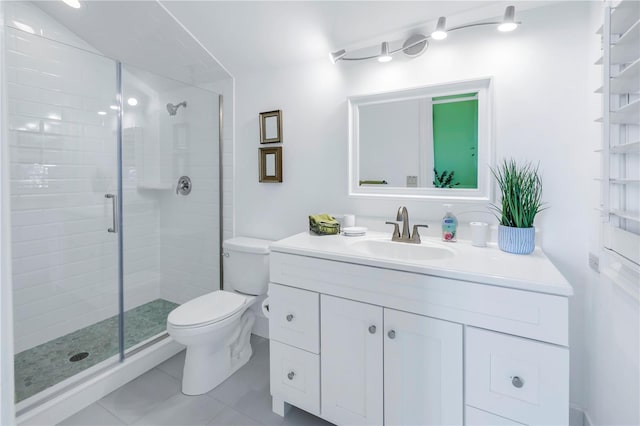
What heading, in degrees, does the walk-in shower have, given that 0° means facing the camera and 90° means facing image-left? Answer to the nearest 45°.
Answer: approximately 315°

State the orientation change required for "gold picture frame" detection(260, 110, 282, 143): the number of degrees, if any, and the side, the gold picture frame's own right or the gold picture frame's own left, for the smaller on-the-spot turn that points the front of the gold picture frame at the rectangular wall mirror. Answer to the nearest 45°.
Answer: approximately 90° to the gold picture frame's own left

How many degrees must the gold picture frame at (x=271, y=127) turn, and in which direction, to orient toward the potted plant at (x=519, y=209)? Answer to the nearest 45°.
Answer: approximately 90° to its left

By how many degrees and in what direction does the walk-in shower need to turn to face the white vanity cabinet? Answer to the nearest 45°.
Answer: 0° — it already faces it
